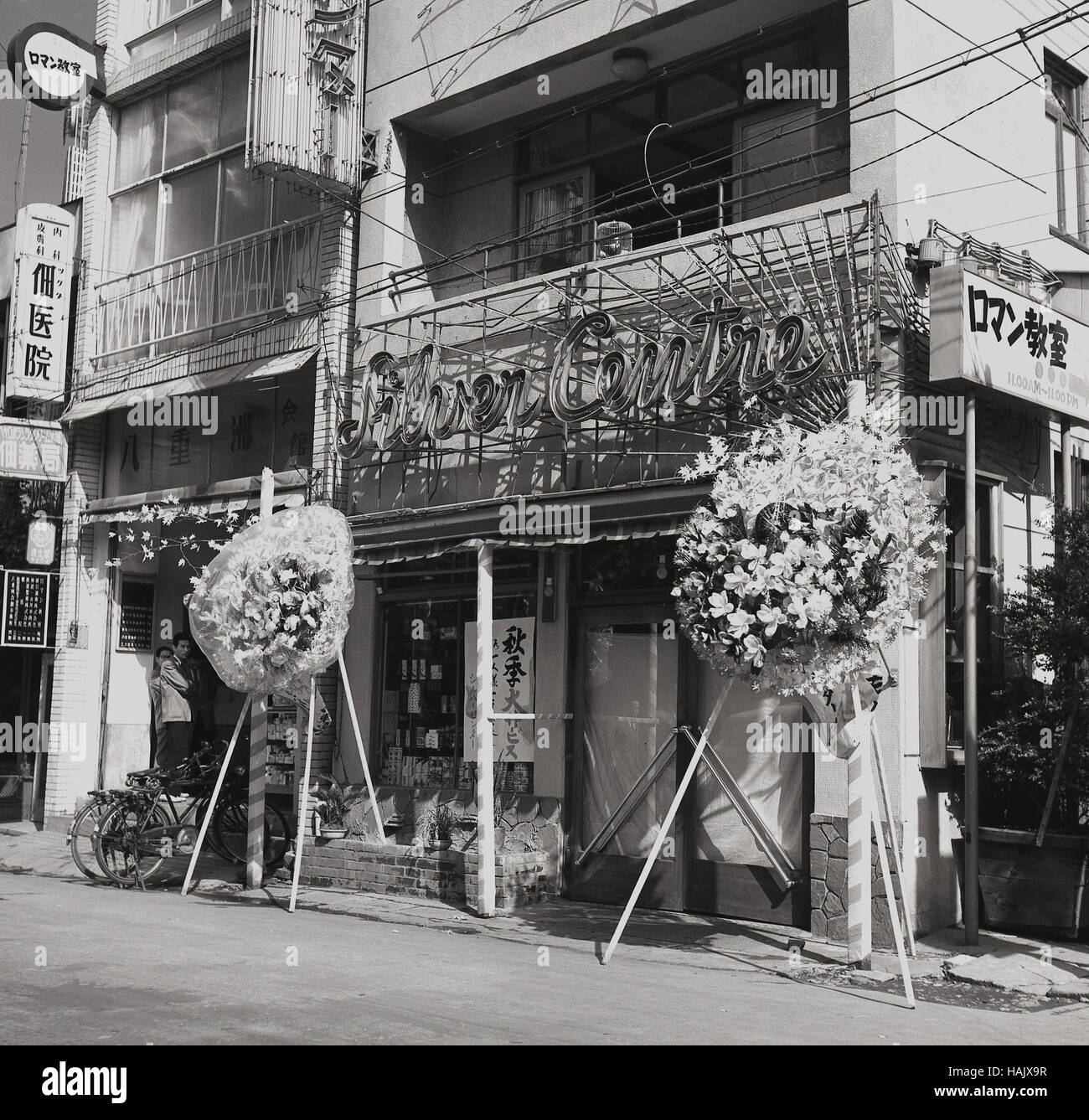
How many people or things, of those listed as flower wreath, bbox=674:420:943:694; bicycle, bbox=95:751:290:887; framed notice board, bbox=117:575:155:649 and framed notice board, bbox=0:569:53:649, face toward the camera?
3

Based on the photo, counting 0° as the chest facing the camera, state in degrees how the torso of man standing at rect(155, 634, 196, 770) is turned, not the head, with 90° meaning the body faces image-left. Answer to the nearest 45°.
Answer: approximately 315°

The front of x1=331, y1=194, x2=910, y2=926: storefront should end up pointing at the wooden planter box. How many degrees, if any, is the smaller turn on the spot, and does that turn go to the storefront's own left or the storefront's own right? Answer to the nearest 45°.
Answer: approximately 90° to the storefront's own left

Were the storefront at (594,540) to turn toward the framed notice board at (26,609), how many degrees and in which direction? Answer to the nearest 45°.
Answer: approximately 90° to its right
